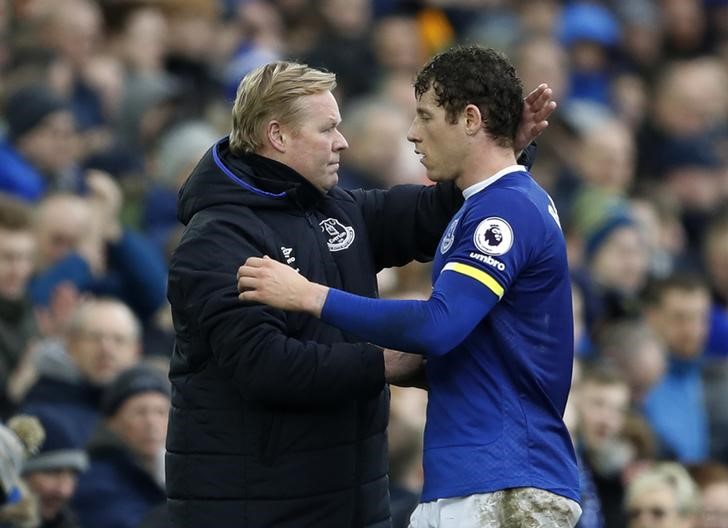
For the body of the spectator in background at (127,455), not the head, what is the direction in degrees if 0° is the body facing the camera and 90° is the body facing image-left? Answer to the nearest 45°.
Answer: approximately 315°

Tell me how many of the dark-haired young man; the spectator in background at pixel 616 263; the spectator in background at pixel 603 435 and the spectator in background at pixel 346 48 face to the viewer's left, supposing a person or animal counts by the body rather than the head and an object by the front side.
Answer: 1

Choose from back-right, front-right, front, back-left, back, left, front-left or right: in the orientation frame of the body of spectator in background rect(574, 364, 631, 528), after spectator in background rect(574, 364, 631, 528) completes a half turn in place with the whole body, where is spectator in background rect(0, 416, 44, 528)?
back-left

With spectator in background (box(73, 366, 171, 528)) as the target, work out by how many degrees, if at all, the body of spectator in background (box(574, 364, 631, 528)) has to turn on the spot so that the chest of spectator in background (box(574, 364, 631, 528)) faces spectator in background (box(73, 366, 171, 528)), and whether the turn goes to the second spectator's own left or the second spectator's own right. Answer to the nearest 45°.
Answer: approximately 45° to the second spectator's own right

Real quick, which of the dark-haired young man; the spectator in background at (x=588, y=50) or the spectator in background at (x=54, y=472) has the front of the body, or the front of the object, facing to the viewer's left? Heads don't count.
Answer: the dark-haired young man

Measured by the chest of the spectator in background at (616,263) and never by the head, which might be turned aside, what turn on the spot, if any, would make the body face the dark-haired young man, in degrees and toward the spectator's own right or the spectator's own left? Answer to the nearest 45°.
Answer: approximately 45° to the spectator's own right

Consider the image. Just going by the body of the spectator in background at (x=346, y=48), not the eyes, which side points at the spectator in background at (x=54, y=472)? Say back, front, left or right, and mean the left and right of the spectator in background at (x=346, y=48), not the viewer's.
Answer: front

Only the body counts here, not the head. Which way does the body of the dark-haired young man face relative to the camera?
to the viewer's left

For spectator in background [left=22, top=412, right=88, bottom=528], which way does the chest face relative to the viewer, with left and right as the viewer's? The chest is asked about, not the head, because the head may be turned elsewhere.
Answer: facing the viewer

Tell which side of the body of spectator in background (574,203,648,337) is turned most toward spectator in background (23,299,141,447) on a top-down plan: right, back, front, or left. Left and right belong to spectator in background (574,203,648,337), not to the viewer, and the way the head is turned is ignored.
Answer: right

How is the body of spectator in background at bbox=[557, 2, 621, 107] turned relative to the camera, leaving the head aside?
toward the camera

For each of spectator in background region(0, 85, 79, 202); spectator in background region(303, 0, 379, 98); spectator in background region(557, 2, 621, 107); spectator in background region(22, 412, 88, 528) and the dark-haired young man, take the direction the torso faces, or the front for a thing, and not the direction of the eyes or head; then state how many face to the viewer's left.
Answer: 1

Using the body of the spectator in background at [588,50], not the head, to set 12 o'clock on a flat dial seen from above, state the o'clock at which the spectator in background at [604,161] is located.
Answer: the spectator in background at [604,161] is roughly at 12 o'clock from the spectator in background at [588,50].

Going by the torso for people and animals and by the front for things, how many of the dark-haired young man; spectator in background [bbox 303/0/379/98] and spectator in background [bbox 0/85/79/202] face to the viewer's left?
1

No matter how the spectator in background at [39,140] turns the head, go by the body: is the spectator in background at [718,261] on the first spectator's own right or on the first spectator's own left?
on the first spectator's own left
